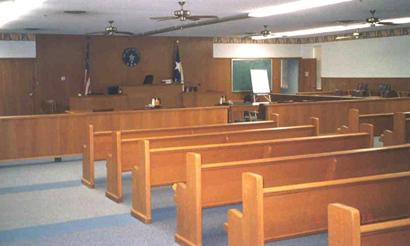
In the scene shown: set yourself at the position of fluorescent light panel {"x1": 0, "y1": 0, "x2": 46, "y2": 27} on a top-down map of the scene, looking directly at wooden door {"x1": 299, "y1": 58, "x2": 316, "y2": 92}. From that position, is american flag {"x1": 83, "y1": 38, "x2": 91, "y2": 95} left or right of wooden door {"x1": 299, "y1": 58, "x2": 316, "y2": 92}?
left

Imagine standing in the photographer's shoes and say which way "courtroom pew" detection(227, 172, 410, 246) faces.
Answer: facing away from the viewer and to the left of the viewer

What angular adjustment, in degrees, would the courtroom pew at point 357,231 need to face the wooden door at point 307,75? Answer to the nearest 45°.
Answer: approximately 45° to its right

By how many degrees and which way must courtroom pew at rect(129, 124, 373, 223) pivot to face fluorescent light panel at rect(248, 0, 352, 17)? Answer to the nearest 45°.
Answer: approximately 45° to its right

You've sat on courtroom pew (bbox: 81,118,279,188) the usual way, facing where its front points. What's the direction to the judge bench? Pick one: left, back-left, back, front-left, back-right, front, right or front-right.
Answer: front-right

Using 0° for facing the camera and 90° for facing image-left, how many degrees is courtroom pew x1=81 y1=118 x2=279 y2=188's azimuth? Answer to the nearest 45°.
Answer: approximately 135°

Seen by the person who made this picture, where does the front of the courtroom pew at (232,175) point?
facing away from the viewer and to the left of the viewer

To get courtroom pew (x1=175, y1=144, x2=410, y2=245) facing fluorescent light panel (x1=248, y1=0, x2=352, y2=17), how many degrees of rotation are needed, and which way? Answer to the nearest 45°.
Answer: approximately 45° to its right

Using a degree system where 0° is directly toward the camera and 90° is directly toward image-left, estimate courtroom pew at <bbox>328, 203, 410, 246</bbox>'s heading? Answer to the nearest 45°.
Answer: approximately 135°

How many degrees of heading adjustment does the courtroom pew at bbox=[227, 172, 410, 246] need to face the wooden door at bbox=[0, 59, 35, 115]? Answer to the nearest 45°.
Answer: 0° — it already faces it
